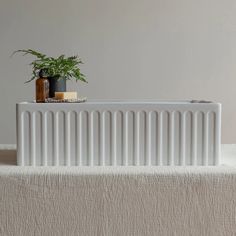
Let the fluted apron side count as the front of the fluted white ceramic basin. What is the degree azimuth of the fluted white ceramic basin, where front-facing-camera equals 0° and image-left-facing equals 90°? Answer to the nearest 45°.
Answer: approximately 0°
